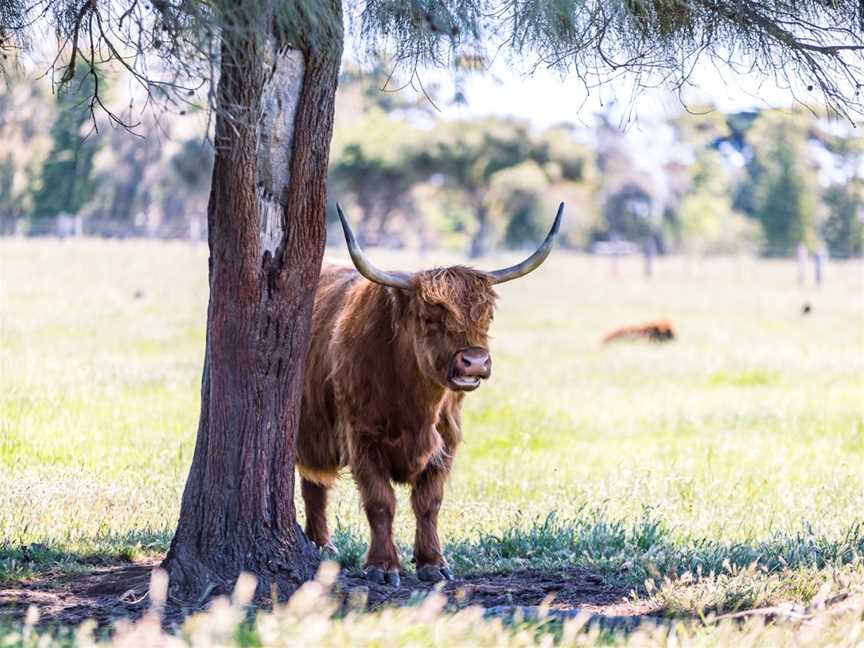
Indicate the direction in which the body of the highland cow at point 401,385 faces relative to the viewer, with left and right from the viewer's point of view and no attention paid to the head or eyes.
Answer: facing the viewer and to the right of the viewer

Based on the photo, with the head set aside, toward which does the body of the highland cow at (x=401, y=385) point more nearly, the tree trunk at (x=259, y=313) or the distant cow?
the tree trunk

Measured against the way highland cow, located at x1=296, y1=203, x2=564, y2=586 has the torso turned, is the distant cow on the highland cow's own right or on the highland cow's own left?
on the highland cow's own left

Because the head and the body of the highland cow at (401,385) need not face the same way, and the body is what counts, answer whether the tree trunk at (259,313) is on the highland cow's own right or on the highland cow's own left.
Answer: on the highland cow's own right
